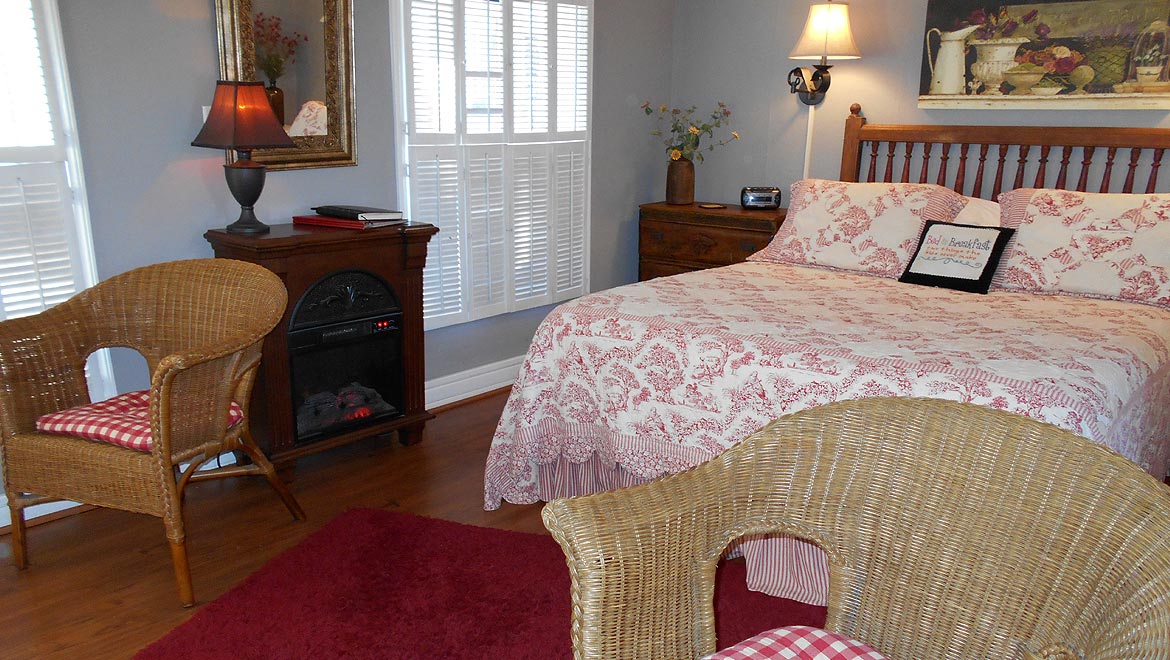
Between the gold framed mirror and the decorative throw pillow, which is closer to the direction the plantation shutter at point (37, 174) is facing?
the decorative throw pillow

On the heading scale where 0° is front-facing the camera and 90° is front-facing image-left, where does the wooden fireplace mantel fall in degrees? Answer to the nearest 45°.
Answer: approximately 315°

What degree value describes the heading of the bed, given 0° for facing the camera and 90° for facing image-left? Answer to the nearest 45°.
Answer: approximately 45°

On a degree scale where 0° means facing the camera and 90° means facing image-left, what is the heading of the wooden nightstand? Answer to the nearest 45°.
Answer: approximately 45°

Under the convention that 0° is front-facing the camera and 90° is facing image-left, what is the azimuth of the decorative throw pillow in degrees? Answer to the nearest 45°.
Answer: approximately 45°
